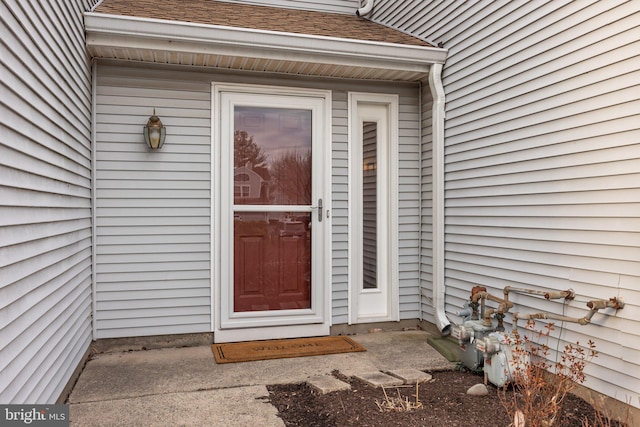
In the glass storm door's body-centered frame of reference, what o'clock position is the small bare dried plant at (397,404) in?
The small bare dried plant is roughly at 11 o'clock from the glass storm door.

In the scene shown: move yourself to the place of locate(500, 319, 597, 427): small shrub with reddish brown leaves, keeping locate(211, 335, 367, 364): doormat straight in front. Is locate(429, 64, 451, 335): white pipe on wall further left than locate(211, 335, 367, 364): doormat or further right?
right

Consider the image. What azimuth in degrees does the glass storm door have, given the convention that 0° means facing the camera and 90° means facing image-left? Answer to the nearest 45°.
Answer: approximately 0°

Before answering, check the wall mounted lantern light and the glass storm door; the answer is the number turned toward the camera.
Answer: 2
